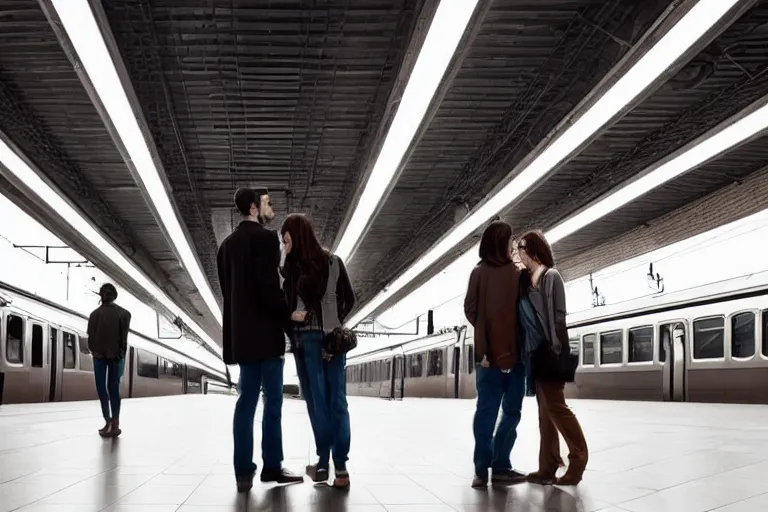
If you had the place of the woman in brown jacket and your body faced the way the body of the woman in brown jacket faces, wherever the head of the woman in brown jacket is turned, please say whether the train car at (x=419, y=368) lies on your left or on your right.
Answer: on your left

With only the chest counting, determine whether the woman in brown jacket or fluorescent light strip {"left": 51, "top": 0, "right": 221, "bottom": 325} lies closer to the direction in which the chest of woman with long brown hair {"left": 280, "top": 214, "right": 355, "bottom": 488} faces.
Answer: the fluorescent light strip

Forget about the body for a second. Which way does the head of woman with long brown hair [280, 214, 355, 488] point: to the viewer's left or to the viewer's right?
to the viewer's left

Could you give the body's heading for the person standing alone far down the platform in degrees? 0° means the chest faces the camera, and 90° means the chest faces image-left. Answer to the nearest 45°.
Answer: approximately 180°

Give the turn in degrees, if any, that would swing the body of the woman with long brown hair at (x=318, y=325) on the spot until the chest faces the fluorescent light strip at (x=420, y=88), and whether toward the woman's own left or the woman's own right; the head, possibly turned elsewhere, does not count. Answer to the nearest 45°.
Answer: approximately 90° to the woman's own right

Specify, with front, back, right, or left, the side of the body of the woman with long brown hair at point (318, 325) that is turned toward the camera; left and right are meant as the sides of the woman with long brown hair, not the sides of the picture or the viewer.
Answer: left

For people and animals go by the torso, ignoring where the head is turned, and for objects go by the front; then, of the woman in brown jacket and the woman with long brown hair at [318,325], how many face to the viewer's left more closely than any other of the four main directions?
1

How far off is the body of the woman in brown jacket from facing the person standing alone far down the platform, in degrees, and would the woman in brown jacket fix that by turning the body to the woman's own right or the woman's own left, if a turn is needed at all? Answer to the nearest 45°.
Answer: approximately 90° to the woman's own left

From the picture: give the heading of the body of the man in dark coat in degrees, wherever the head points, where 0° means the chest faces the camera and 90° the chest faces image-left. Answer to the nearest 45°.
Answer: approximately 225°

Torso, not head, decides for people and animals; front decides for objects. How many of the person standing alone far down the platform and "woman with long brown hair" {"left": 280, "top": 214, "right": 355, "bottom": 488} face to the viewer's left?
1

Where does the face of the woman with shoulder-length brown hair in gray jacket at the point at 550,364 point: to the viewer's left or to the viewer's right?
to the viewer's left
